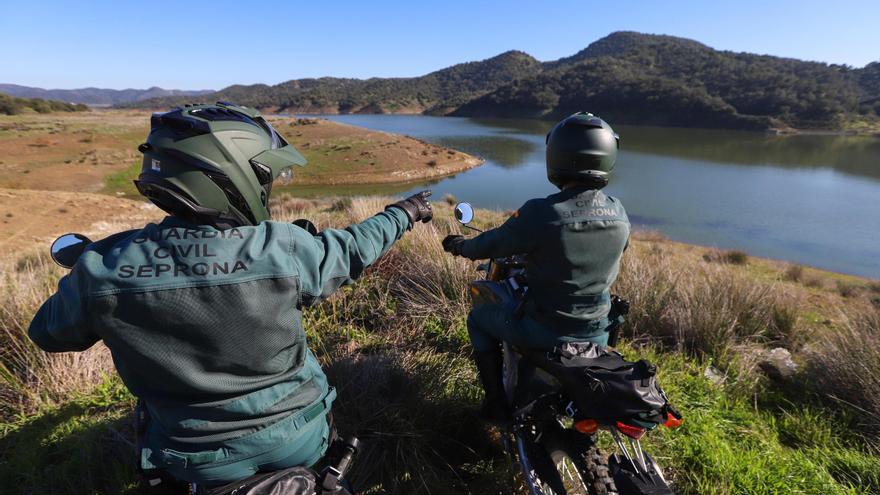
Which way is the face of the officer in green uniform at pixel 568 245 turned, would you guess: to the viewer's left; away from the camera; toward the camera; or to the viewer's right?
away from the camera

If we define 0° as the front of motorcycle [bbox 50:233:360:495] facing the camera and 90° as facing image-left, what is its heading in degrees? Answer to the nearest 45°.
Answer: approximately 180°

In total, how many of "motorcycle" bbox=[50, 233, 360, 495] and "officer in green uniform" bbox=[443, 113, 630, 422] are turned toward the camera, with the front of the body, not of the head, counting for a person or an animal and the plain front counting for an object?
0

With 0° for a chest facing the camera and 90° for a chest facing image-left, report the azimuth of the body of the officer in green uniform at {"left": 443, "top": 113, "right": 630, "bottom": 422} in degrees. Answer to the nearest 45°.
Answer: approximately 135°

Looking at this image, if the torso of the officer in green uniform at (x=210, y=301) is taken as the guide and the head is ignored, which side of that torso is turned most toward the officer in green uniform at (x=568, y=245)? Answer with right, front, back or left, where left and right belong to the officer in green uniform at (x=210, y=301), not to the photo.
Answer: right

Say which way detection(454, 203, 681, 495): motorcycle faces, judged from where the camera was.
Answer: facing away from the viewer and to the left of the viewer

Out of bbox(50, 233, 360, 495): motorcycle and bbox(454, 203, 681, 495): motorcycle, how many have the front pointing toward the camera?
0

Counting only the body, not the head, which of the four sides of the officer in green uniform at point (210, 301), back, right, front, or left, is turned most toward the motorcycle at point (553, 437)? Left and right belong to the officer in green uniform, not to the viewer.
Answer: right

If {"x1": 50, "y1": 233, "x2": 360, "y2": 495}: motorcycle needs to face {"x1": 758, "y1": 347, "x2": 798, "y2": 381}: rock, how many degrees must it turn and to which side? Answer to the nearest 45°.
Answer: approximately 90° to its right

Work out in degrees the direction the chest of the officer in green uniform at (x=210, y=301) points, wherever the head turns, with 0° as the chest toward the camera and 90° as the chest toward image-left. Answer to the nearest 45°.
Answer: approximately 180°
